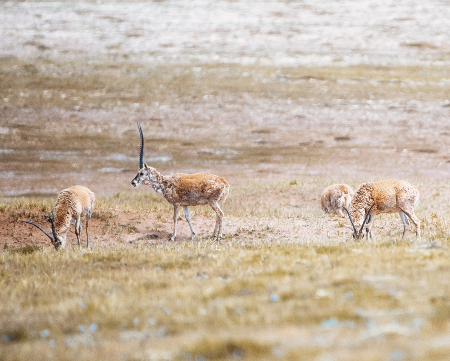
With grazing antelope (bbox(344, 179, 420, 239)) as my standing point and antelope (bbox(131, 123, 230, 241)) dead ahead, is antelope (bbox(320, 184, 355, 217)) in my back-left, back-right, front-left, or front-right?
front-right

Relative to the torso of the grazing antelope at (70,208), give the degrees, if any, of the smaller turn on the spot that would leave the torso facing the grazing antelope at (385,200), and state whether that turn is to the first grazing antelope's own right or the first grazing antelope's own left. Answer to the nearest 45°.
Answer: approximately 135° to the first grazing antelope's own left

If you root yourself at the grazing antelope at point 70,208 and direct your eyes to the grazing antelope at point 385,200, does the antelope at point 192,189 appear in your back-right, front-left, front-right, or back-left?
front-left

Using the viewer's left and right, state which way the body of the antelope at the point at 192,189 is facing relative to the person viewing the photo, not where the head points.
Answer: facing to the left of the viewer

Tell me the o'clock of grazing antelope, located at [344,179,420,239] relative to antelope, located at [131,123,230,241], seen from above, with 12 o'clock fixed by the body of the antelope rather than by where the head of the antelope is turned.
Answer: The grazing antelope is roughly at 7 o'clock from the antelope.

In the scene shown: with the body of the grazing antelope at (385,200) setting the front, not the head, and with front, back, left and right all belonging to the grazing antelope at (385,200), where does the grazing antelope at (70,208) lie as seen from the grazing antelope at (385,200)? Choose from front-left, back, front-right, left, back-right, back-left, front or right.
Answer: front

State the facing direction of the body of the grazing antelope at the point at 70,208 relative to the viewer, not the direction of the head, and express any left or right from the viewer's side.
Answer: facing the viewer and to the left of the viewer

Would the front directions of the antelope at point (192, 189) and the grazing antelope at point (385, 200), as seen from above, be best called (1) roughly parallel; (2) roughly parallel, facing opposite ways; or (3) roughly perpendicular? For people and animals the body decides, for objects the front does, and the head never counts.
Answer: roughly parallel

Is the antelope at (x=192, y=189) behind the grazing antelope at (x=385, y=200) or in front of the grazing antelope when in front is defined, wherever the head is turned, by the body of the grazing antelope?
in front

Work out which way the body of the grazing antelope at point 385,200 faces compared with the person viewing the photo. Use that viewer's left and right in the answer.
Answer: facing to the left of the viewer

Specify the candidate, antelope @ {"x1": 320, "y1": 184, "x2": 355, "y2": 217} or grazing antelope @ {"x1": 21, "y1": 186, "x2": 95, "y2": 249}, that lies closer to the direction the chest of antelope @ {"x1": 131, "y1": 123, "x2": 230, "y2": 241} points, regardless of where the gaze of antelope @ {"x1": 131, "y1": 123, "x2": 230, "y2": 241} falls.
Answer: the grazing antelope

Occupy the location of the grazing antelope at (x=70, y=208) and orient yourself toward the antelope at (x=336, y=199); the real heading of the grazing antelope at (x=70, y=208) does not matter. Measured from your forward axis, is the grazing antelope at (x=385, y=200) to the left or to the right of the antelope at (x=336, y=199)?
right

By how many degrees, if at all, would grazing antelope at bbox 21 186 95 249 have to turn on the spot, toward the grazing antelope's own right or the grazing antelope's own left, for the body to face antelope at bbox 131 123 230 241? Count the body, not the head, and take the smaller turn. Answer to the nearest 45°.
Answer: approximately 135° to the grazing antelope's own left

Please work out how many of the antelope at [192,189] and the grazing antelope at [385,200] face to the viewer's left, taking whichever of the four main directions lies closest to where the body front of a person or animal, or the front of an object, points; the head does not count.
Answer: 2
